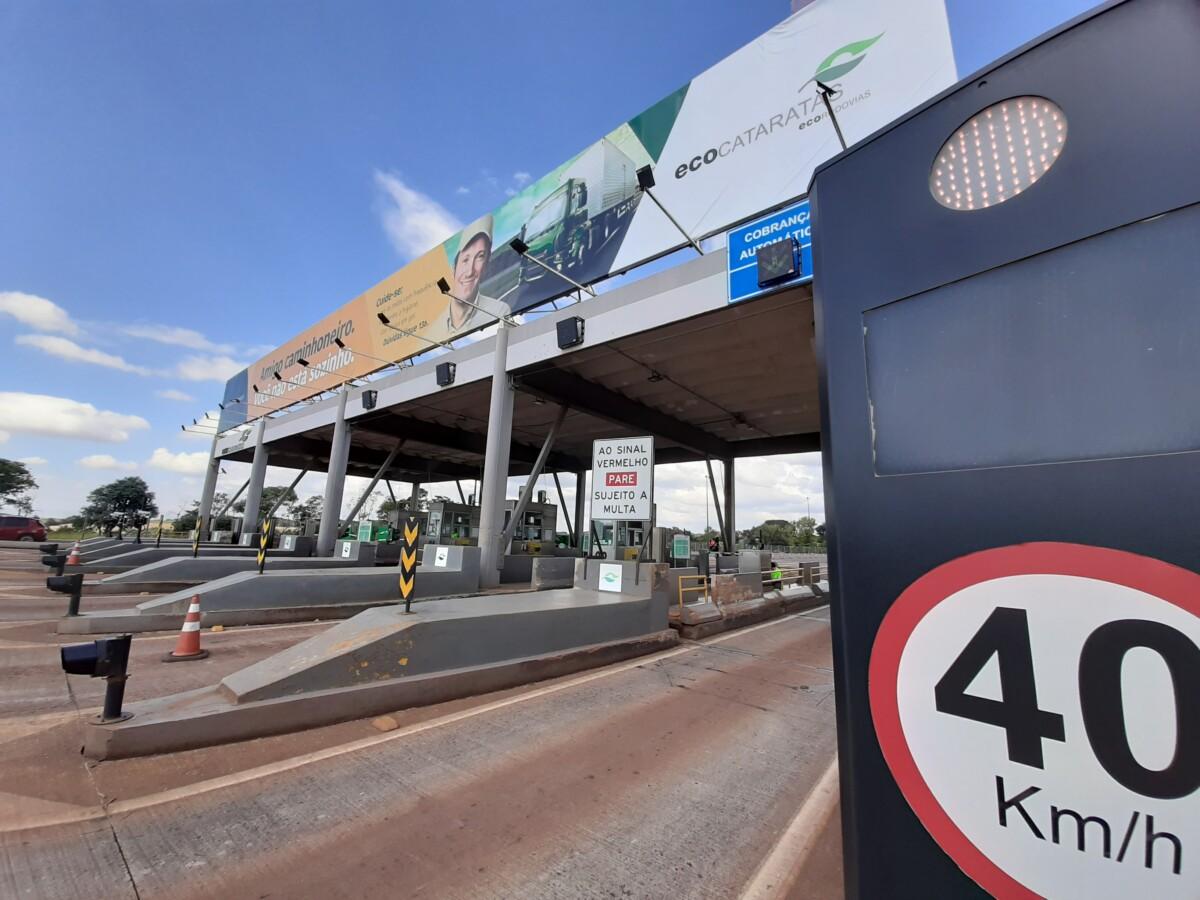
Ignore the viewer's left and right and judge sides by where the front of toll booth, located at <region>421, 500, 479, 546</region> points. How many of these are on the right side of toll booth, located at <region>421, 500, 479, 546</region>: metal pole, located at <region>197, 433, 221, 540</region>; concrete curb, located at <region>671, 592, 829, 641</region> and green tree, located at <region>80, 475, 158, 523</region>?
2

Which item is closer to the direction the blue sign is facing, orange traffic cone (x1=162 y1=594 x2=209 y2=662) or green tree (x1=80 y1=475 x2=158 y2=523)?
the orange traffic cone

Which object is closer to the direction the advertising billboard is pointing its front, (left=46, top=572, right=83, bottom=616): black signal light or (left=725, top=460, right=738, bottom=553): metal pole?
the black signal light

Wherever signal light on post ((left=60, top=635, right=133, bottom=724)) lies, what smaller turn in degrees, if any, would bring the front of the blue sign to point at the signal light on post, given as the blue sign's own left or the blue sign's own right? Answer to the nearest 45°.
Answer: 0° — it already faces it

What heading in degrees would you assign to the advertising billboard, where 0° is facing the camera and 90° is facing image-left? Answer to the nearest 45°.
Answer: approximately 45°

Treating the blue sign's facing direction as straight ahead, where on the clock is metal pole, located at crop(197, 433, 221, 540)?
The metal pole is roughly at 2 o'clock from the blue sign.

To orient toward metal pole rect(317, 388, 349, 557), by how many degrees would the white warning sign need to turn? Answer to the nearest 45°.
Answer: approximately 135° to its right

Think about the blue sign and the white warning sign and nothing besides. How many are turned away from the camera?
0

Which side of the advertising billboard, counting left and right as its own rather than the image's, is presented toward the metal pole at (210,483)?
right

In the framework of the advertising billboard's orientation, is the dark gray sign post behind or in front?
in front

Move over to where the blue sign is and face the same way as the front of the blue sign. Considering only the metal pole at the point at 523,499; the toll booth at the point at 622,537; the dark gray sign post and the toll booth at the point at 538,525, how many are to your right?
3

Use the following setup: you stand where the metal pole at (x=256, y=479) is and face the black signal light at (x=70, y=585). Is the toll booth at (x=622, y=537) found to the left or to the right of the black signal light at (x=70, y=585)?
left
